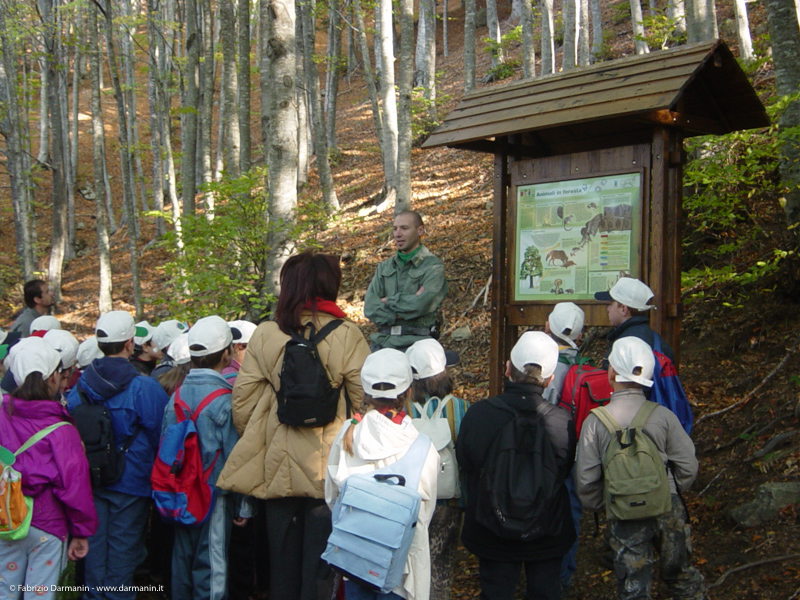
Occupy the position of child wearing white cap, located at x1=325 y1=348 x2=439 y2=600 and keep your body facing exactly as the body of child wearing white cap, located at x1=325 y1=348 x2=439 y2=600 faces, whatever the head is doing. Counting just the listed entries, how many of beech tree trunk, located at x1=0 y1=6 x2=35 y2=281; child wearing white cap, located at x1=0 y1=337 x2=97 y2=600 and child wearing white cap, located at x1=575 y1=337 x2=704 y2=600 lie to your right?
1

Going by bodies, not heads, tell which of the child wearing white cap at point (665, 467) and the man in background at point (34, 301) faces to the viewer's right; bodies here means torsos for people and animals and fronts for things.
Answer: the man in background

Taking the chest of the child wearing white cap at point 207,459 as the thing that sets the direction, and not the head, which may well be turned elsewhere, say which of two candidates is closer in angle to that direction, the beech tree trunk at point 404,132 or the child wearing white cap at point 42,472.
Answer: the beech tree trunk

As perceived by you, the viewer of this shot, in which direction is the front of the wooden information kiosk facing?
facing the viewer and to the left of the viewer

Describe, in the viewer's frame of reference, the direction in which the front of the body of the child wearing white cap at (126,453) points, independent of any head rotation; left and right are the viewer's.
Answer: facing away from the viewer and to the right of the viewer

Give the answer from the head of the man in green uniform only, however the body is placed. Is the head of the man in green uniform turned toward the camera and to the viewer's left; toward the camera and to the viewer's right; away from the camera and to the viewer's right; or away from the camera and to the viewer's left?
toward the camera and to the viewer's left

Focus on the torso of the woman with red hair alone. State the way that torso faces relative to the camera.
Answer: away from the camera

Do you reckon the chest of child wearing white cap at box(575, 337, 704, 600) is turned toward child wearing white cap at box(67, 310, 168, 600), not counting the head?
no

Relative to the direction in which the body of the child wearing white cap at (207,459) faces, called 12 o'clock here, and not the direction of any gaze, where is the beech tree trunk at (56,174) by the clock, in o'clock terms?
The beech tree trunk is roughly at 10 o'clock from the child wearing white cap.

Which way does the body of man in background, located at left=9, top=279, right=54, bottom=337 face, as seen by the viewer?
to the viewer's right

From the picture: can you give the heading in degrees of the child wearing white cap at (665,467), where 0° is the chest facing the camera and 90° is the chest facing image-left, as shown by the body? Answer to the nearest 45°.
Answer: approximately 180°

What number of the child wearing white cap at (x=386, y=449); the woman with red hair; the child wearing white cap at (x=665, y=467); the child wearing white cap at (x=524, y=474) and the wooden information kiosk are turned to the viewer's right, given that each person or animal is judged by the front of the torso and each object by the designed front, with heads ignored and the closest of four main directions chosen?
0

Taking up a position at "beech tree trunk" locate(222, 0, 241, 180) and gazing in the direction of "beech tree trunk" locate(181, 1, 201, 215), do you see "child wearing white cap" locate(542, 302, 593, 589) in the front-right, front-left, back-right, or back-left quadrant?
back-left

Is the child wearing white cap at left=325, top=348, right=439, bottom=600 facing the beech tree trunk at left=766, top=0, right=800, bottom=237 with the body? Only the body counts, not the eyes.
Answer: no

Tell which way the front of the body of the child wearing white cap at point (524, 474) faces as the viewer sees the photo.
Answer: away from the camera

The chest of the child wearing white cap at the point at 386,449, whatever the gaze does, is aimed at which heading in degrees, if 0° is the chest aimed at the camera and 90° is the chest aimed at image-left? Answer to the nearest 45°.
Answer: approximately 180°
